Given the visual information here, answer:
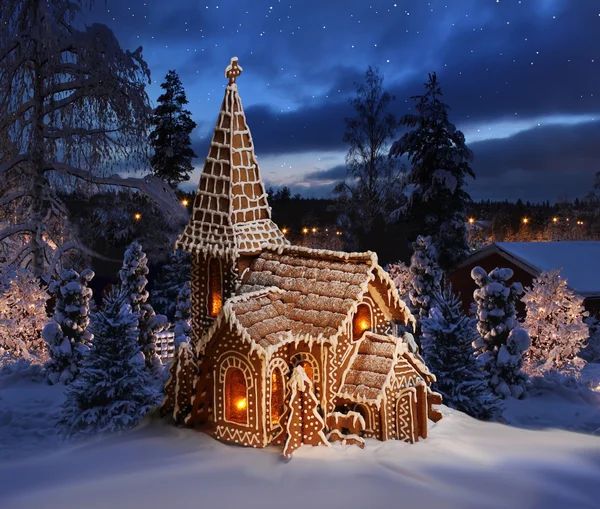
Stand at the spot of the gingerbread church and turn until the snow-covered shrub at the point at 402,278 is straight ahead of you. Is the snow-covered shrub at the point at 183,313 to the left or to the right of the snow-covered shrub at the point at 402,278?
left

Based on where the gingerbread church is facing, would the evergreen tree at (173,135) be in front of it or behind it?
behind

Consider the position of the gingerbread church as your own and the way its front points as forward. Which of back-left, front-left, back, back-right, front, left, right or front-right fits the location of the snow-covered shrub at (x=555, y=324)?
left

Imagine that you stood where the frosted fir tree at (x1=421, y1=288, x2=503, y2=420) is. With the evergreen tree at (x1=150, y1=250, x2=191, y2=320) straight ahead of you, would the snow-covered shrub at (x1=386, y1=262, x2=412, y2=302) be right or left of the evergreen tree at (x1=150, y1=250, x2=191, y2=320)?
right

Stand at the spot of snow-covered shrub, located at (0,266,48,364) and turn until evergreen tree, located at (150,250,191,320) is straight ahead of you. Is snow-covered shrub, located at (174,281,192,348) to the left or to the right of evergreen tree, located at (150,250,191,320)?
right

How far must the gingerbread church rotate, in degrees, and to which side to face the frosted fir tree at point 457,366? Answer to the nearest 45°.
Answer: approximately 90° to its left
